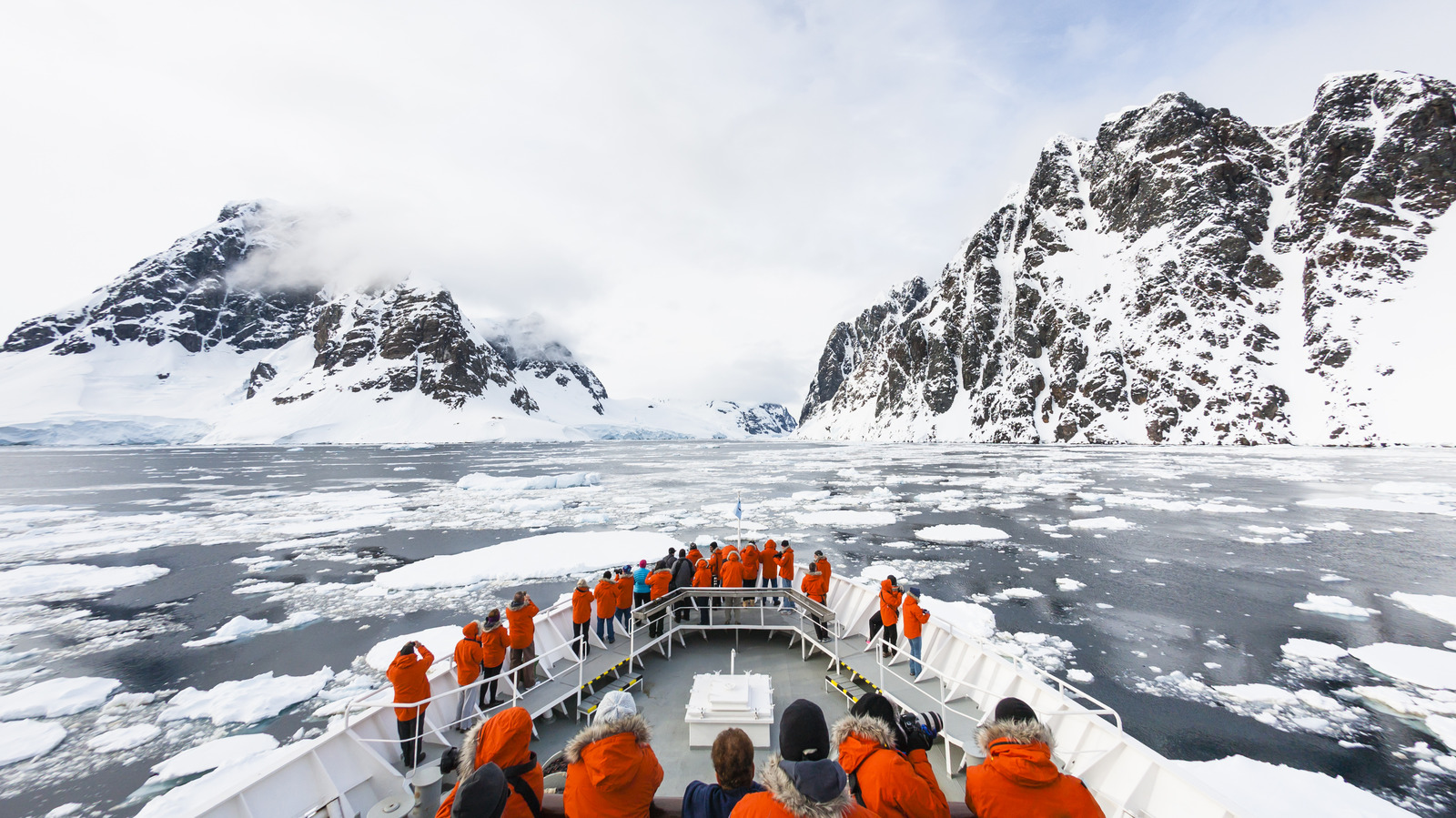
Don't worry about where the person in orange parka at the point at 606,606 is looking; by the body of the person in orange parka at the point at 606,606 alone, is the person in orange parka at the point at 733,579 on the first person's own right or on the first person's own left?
on the first person's own right

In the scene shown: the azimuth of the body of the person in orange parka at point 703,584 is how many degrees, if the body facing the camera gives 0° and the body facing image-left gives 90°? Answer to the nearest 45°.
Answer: approximately 180°

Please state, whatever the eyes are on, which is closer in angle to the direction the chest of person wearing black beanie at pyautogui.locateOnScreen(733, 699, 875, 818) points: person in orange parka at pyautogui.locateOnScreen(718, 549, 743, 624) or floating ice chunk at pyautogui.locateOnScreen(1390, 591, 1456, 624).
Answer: the person in orange parka

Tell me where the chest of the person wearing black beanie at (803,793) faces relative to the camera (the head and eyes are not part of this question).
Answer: away from the camera

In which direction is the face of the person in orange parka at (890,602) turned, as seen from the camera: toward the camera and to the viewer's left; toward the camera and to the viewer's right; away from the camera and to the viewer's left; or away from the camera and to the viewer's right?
away from the camera and to the viewer's right

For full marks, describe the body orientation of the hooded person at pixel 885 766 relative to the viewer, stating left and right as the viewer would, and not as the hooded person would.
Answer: facing away from the viewer and to the right of the viewer

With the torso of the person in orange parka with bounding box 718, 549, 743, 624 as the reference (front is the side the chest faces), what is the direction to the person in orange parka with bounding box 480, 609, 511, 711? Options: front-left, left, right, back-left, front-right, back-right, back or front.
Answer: back-left

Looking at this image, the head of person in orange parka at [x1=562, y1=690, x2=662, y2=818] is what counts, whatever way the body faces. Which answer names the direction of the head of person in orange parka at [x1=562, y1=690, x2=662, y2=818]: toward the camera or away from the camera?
away from the camera

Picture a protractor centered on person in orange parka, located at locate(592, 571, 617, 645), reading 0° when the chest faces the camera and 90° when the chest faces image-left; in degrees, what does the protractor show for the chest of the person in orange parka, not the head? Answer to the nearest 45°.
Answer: approximately 180°

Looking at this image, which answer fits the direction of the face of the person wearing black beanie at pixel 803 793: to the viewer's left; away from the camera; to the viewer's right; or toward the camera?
away from the camera

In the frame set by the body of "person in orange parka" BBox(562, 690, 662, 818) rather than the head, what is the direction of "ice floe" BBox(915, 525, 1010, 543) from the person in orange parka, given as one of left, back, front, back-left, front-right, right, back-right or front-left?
front-right

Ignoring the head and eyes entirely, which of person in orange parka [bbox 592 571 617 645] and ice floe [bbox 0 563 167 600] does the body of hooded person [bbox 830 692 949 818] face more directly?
the person in orange parka

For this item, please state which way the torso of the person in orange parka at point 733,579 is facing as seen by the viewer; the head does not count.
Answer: away from the camera

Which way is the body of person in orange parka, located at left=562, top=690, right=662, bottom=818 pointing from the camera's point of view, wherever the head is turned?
away from the camera

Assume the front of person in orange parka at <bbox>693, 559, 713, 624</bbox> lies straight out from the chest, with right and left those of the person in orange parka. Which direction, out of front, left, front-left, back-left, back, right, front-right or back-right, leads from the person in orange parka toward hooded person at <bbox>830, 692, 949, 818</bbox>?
back
